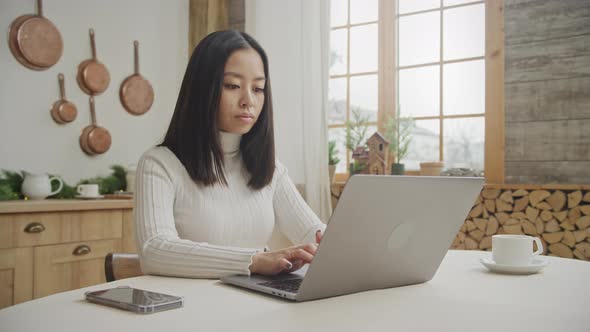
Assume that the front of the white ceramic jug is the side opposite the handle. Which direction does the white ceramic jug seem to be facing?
to the viewer's left

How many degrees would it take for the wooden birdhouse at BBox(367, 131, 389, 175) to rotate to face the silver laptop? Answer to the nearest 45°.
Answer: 0° — it already faces it

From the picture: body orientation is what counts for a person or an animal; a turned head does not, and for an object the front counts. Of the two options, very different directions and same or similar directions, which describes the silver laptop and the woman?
very different directions

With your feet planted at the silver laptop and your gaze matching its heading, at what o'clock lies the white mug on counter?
The white mug on counter is roughly at 12 o'clock from the silver laptop.

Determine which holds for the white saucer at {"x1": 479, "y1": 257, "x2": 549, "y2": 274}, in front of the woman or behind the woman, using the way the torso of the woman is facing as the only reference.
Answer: in front

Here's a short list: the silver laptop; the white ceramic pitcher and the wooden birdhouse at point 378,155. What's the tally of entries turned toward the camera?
1

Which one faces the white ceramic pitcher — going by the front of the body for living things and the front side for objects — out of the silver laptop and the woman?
the silver laptop

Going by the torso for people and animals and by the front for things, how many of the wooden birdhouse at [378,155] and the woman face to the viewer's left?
0

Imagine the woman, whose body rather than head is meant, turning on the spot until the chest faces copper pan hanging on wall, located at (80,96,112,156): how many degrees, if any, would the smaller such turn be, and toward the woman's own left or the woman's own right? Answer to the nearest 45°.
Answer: approximately 180°

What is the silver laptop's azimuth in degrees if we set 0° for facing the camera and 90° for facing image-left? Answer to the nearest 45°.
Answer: approximately 135°

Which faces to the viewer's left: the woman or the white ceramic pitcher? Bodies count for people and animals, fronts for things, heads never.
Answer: the white ceramic pitcher

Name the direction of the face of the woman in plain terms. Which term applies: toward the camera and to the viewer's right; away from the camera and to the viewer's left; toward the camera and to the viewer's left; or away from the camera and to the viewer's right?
toward the camera and to the viewer's right

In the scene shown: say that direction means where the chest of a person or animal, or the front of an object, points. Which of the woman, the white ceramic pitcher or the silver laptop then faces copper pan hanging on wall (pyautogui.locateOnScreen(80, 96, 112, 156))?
the silver laptop
